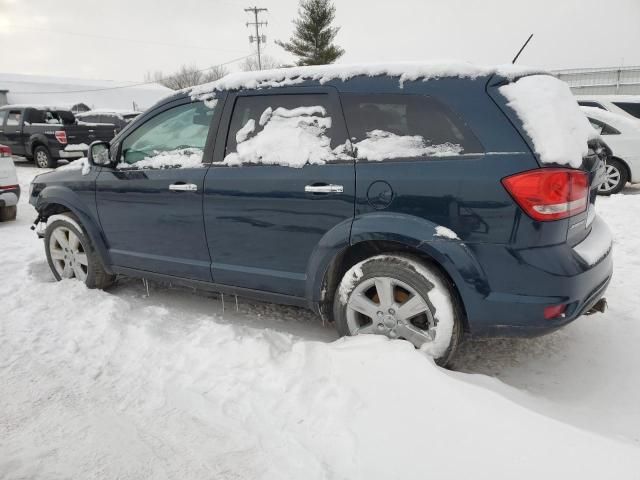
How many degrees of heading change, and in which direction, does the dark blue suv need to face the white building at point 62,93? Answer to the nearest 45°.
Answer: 0° — it already faces it

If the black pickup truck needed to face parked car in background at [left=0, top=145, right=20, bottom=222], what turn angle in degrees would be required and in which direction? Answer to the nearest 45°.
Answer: approximately 135° to its left

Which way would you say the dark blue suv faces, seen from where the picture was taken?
facing away from the viewer and to the left of the viewer

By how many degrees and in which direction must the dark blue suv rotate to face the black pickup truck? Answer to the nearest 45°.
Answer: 0° — it already faces it

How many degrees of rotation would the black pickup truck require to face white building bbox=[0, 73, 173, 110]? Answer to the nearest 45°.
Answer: approximately 45° to its right

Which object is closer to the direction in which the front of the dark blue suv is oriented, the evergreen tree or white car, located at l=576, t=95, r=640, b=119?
the evergreen tree

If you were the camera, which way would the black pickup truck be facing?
facing away from the viewer and to the left of the viewer

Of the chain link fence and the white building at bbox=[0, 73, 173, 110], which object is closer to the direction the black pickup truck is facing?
the white building
